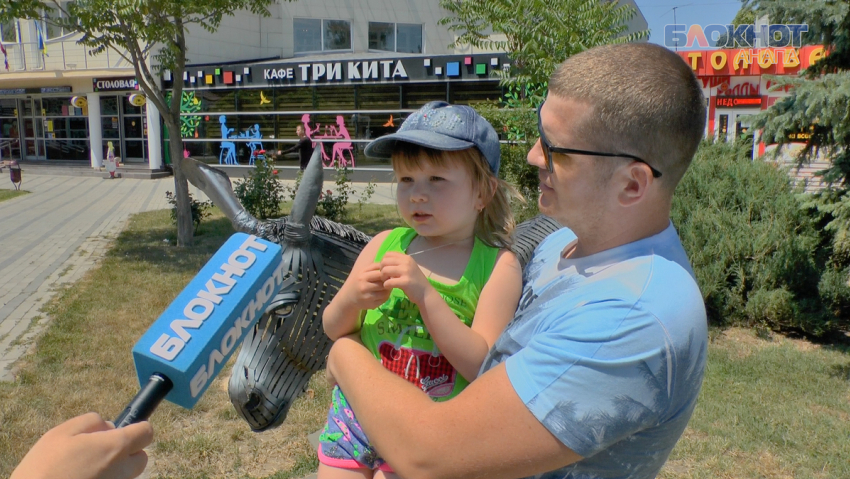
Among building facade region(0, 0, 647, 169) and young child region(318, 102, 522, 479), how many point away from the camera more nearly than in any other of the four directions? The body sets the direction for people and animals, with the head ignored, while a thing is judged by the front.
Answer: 0

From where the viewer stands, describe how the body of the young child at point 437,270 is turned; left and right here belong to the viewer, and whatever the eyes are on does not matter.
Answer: facing the viewer and to the left of the viewer

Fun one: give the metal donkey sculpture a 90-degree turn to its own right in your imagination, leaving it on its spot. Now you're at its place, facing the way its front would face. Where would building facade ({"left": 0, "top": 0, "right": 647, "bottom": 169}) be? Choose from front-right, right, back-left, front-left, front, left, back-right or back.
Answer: front-right

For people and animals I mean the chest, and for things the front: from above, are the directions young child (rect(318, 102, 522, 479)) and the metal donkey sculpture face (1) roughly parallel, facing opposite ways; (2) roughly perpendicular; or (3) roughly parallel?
roughly parallel

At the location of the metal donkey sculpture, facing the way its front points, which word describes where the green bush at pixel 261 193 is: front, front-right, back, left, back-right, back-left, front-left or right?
back-right

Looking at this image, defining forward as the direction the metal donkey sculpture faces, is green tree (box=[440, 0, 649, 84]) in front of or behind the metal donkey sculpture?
behind

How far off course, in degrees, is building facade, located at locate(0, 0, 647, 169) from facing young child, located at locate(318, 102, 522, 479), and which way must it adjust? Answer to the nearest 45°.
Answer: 0° — it already faces them

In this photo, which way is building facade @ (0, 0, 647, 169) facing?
toward the camera

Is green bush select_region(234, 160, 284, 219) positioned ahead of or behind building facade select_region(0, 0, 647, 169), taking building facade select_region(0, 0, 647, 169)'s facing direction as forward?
ahead

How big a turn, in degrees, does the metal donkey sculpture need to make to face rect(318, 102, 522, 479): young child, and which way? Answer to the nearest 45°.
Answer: approximately 90° to its left

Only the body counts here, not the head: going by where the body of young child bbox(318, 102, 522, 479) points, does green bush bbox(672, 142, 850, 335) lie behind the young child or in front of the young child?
behind

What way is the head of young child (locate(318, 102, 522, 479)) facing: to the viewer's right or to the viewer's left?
to the viewer's left

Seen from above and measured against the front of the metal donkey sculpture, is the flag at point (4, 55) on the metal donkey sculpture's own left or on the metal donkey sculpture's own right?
on the metal donkey sculpture's own right

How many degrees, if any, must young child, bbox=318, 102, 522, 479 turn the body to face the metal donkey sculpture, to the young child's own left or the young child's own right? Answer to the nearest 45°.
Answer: approximately 90° to the young child's own right
